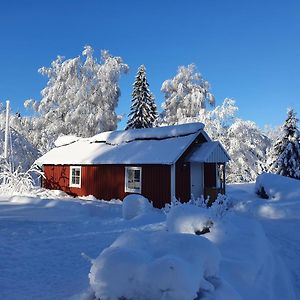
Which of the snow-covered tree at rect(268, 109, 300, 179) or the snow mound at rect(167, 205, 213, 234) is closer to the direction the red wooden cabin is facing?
the snow mound

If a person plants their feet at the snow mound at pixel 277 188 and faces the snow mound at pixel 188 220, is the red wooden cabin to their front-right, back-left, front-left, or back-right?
front-right

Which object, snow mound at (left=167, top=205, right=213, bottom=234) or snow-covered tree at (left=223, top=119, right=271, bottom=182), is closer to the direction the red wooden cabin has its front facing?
the snow mound

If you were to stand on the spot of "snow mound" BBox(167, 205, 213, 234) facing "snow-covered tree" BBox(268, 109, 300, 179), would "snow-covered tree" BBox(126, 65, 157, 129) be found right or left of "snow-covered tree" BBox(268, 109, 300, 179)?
left

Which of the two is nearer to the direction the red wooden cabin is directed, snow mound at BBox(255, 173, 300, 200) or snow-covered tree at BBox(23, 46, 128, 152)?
the snow mound

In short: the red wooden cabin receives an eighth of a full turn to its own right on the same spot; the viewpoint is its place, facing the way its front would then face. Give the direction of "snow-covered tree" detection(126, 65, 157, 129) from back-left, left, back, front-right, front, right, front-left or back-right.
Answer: back

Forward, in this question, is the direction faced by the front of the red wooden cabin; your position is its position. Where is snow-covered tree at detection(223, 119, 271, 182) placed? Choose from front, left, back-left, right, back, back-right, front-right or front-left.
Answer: left

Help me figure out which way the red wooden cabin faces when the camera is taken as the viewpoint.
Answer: facing the viewer and to the right of the viewer

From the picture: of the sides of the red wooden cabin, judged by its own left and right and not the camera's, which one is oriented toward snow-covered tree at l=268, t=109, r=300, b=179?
left

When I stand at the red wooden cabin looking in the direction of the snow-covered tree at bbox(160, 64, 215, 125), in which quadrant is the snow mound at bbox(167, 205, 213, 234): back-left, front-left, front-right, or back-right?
back-right

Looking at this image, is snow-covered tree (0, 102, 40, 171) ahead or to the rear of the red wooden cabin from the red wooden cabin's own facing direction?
to the rear

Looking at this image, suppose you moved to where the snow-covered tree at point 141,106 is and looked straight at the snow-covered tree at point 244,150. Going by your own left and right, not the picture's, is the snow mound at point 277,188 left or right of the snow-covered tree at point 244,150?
right

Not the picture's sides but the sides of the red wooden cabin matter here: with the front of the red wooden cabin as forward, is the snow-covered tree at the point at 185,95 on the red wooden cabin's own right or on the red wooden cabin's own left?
on the red wooden cabin's own left

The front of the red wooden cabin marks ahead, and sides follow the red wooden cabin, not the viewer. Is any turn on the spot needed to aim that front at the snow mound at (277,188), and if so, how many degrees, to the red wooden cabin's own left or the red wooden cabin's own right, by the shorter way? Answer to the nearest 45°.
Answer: approximately 45° to the red wooden cabin's own left

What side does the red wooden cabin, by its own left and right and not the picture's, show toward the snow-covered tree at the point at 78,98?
back

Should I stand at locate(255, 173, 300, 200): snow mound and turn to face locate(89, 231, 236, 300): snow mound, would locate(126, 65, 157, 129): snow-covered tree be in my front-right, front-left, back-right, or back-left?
back-right

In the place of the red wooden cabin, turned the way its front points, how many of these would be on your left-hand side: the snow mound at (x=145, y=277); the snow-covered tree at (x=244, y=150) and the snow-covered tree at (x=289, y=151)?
2
